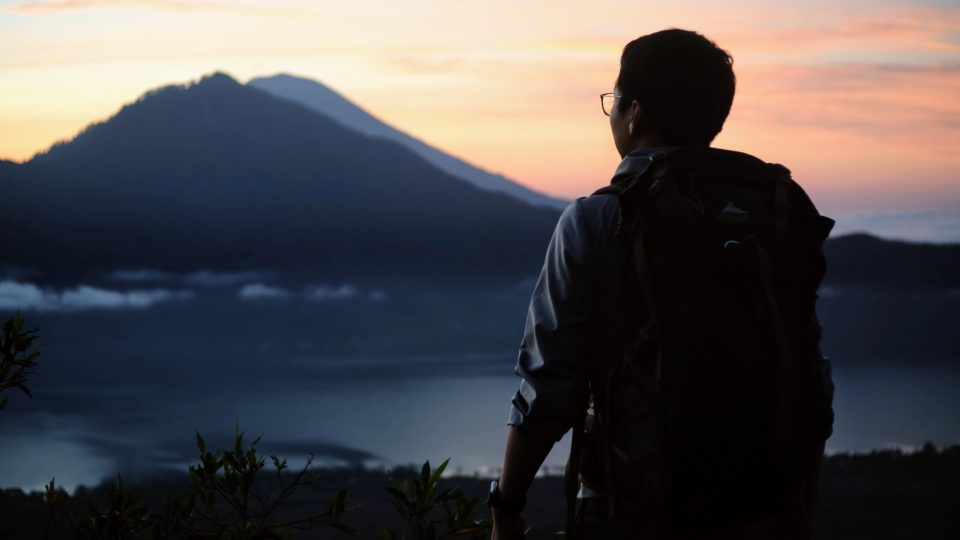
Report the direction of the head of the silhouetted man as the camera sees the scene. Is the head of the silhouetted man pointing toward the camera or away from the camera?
away from the camera

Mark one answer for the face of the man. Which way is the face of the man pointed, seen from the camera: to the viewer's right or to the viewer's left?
to the viewer's left

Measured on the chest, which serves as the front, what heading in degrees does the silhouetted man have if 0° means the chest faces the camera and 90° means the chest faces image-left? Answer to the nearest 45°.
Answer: approximately 135°
